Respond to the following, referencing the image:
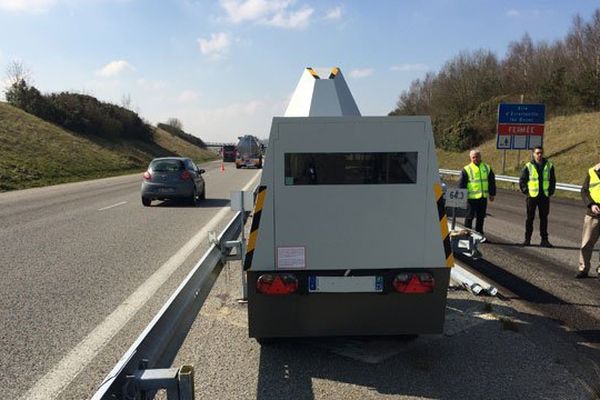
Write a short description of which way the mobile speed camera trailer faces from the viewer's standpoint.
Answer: facing away from the viewer

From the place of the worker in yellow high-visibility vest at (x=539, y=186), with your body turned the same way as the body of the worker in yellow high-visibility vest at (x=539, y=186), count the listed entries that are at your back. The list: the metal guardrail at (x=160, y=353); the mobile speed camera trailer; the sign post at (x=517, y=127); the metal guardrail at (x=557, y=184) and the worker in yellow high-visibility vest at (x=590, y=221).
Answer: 2

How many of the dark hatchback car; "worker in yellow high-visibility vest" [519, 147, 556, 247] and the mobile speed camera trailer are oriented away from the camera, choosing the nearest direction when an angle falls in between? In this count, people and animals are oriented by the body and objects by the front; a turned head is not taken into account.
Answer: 2

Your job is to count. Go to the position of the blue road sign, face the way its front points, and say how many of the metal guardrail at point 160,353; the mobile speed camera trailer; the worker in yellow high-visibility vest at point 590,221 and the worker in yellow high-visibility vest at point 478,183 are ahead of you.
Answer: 4

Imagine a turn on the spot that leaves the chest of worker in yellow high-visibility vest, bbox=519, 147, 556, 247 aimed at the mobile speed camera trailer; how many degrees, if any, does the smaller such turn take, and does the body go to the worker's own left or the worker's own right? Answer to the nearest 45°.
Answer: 0° — they already face it

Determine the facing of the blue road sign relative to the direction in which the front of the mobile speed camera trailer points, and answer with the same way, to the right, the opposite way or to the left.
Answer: the opposite way

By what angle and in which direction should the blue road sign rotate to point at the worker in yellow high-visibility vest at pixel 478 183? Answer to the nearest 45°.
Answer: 0° — it already faces them

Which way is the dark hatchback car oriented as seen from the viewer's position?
away from the camera

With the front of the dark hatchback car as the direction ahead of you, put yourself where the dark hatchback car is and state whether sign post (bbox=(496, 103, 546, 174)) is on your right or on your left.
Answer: on your right

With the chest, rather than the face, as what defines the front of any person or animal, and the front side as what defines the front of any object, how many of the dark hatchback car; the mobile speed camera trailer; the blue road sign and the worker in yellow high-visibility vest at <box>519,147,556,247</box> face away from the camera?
2
